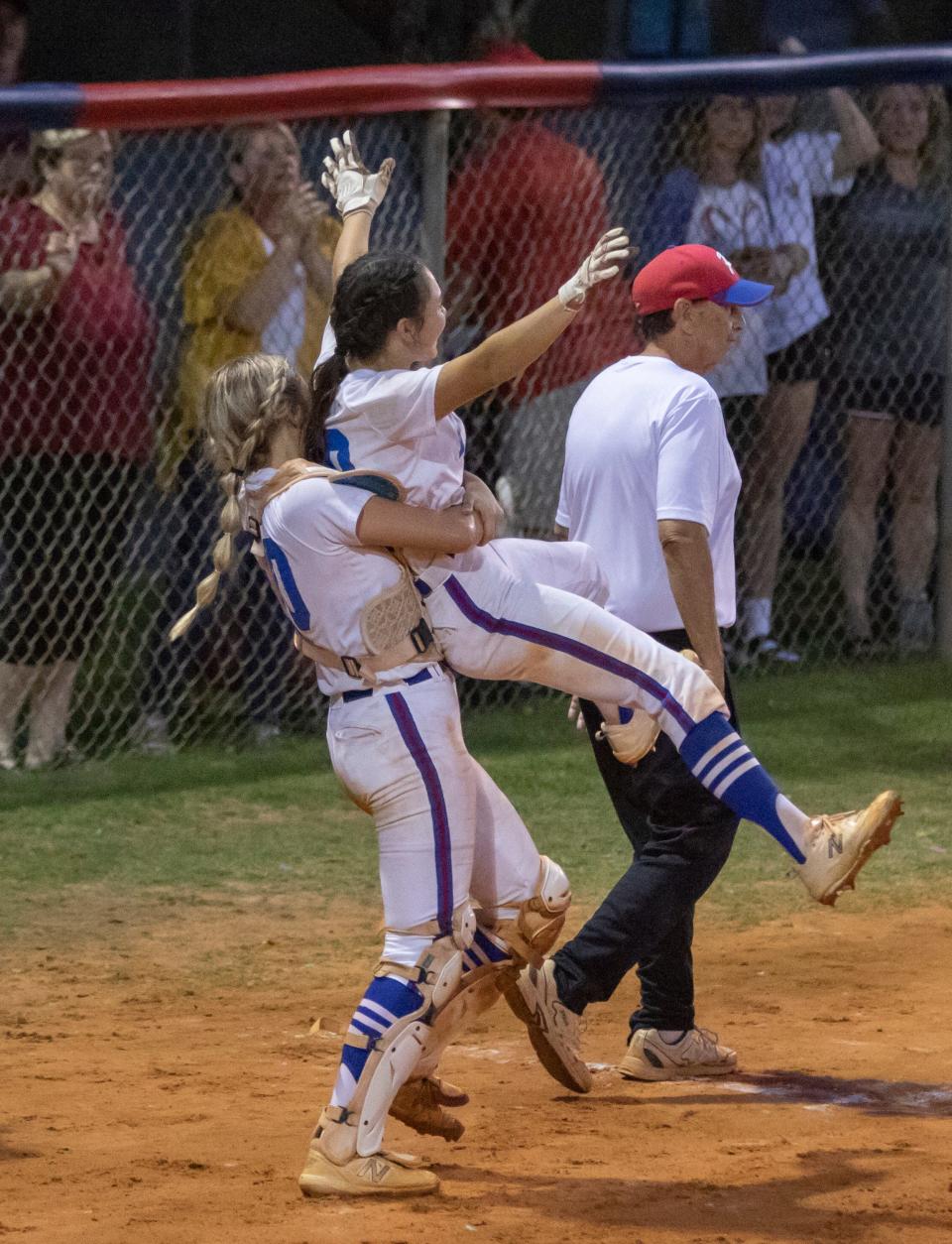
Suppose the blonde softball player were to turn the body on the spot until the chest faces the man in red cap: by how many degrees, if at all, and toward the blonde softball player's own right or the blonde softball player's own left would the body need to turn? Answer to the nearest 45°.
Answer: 0° — they already face them

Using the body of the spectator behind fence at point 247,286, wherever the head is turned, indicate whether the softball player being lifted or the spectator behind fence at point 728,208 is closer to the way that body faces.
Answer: the softball player being lifted

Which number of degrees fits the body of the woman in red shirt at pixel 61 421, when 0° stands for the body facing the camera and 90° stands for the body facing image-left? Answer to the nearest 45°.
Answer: approximately 315°

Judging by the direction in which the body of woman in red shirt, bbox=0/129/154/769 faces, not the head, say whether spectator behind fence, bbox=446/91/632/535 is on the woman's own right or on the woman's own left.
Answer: on the woman's own left

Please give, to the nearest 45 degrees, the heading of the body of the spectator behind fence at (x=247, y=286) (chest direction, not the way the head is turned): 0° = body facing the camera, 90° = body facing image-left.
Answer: approximately 315°

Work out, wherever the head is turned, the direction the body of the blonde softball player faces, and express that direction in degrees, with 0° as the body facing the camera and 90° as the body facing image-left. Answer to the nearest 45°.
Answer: approximately 225°

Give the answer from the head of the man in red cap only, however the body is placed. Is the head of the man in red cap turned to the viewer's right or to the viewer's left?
to the viewer's right

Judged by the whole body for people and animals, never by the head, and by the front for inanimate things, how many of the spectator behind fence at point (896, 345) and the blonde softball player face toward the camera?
1

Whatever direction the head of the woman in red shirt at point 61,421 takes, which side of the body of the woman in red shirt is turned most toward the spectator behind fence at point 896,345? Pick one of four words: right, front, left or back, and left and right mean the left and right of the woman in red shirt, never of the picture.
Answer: left

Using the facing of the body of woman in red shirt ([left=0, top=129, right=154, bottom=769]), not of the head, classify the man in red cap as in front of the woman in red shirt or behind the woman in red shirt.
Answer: in front
